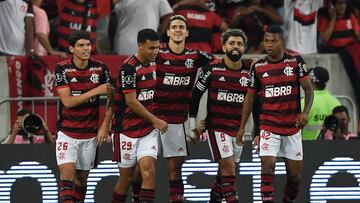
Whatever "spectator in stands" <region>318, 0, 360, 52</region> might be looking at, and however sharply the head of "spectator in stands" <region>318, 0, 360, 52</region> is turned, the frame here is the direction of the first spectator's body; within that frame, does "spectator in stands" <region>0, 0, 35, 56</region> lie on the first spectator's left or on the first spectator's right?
on the first spectator's right

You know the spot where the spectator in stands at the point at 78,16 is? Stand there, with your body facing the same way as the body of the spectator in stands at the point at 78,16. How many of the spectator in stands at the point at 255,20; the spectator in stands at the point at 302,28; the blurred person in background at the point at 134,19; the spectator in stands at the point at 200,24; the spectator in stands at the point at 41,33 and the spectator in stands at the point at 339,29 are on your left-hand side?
5

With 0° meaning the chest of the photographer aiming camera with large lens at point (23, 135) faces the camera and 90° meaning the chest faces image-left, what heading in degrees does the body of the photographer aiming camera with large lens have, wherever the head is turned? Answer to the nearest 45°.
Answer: approximately 0°

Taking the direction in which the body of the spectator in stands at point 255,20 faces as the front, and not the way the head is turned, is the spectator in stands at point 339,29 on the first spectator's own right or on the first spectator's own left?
on the first spectator's own left

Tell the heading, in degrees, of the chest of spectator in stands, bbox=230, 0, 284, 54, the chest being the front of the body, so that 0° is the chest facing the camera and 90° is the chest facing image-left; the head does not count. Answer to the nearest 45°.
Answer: approximately 0°

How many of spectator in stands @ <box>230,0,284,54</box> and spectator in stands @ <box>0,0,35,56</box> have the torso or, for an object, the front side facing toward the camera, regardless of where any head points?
2

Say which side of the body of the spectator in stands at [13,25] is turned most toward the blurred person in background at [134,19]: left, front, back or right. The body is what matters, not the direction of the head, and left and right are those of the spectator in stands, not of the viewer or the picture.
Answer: left

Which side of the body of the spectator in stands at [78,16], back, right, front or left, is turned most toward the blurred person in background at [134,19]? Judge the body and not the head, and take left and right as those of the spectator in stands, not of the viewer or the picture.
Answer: left
